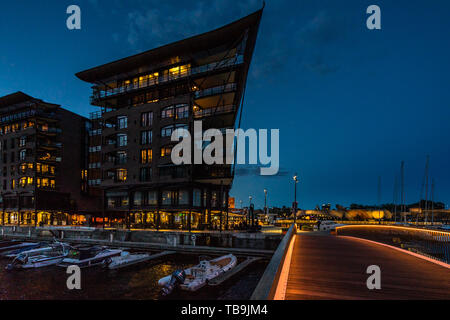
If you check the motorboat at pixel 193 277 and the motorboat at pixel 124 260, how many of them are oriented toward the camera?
0

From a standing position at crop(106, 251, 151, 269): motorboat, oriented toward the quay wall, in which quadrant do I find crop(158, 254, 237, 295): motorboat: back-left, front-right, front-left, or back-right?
back-right

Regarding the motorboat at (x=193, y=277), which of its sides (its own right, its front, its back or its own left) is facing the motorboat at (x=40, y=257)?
left

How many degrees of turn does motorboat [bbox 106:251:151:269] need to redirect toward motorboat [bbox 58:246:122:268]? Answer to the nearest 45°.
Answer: approximately 135° to its left

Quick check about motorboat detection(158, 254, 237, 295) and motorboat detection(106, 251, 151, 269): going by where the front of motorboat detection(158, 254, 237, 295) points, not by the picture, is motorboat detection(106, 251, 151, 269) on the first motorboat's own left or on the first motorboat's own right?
on the first motorboat's own left

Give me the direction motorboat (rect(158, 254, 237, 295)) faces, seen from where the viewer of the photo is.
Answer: facing away from the viewer and to the right of the viewer

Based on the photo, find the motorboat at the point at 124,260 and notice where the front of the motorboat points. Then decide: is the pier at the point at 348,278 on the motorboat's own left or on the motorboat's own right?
on the motorboat's own right

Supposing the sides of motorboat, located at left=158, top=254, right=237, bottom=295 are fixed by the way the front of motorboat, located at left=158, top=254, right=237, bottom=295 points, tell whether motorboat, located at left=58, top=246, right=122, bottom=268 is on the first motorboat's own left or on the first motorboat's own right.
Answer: on the first motorboat's own left

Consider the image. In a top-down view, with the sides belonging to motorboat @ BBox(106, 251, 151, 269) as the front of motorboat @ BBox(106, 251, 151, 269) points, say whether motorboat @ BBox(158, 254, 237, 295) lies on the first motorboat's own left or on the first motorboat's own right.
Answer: on the first motorboat's own right

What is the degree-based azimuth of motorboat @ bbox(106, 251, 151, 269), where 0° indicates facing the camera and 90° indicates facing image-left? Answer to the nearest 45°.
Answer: approximately 225°
